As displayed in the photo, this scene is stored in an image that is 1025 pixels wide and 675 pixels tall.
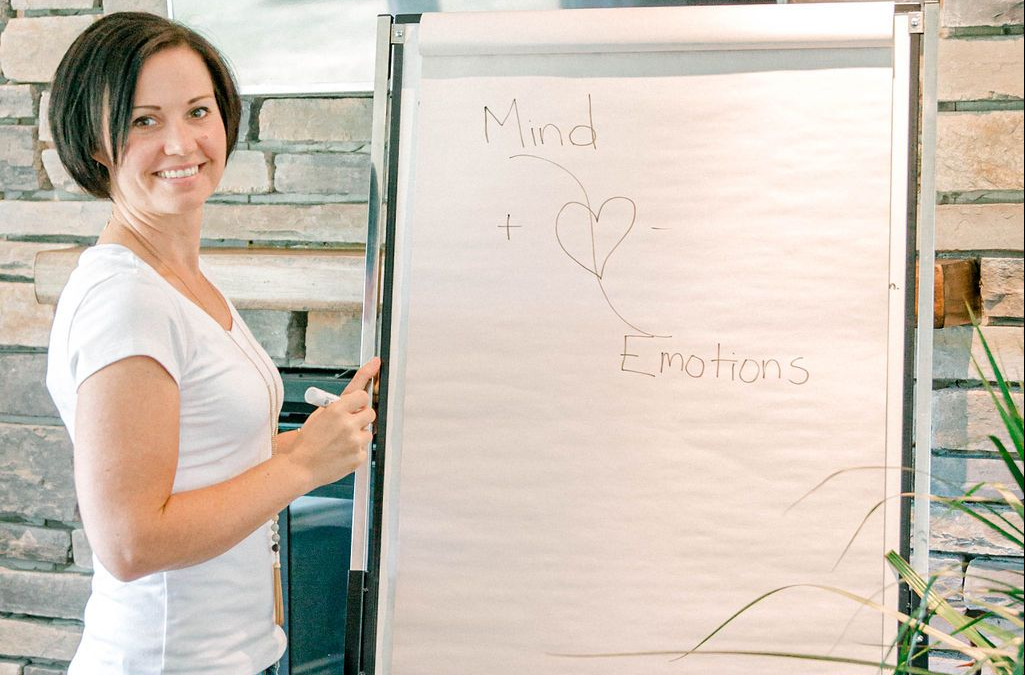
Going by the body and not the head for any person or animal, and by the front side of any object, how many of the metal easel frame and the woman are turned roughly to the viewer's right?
1

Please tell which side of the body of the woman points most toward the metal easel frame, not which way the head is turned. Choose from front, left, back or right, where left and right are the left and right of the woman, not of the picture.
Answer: front

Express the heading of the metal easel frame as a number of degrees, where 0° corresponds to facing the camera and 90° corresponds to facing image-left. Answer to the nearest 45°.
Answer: approximately 0°

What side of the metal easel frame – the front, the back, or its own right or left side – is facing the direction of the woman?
right

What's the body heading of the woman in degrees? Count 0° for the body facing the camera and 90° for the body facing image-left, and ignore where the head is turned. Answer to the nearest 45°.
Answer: approximately 270°
